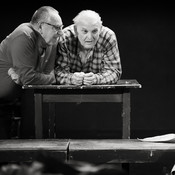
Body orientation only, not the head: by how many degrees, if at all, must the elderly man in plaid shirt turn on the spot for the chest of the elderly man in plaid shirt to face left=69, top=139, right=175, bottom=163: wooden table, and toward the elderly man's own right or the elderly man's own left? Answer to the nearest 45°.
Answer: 0° — they already face it

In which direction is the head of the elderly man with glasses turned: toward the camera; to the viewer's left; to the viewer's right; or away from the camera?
to the viewer's right

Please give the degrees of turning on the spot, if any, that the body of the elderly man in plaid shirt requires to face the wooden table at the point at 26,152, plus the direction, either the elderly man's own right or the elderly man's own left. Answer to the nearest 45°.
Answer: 0° — they already face it

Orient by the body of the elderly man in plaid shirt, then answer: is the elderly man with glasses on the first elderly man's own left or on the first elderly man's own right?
on the first elderly man's own right

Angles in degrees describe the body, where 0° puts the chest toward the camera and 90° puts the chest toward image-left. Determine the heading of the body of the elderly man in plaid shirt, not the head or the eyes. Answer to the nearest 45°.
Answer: approximately 0°
